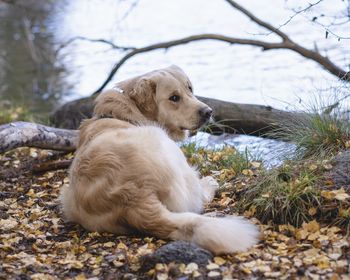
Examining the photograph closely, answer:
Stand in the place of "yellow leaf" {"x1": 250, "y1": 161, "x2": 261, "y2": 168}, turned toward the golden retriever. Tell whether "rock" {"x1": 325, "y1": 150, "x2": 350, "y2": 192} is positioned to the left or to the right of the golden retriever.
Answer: left

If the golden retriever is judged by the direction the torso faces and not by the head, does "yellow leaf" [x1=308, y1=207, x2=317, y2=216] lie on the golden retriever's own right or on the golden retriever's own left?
on the golden retriever's own right

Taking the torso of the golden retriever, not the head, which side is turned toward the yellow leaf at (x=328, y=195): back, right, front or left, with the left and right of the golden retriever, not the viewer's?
right

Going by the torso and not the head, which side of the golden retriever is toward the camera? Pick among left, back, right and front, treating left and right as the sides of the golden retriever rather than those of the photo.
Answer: back

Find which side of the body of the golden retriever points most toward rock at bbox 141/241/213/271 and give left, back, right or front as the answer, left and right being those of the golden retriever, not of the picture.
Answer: back

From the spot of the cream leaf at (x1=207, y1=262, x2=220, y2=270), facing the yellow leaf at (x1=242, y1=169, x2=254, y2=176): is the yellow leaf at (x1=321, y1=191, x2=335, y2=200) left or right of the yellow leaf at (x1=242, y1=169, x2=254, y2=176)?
right

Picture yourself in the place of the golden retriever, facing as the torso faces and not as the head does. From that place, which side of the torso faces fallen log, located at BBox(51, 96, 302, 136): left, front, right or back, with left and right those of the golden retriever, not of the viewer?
front

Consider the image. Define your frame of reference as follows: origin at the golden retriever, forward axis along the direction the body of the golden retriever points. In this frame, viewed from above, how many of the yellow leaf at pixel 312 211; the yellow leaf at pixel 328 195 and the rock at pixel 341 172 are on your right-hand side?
3

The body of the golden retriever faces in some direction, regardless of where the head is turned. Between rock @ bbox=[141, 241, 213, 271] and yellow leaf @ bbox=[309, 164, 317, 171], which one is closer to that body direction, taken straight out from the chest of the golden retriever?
the yellow leaf

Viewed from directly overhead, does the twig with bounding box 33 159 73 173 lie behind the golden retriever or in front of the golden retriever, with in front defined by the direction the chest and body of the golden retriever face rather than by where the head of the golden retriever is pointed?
in front

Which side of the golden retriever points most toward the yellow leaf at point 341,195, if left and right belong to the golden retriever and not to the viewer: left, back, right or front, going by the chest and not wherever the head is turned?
right

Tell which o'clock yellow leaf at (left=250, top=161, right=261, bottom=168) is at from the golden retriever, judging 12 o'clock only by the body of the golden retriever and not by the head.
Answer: The yellow leaf is roughly at 1 o'clock from the golden retriever.

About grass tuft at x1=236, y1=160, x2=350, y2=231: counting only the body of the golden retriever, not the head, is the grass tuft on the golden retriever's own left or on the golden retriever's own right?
on the golden retriever's own right

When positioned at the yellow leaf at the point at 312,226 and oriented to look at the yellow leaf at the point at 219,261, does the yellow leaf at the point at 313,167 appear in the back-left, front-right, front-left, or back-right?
back-right
